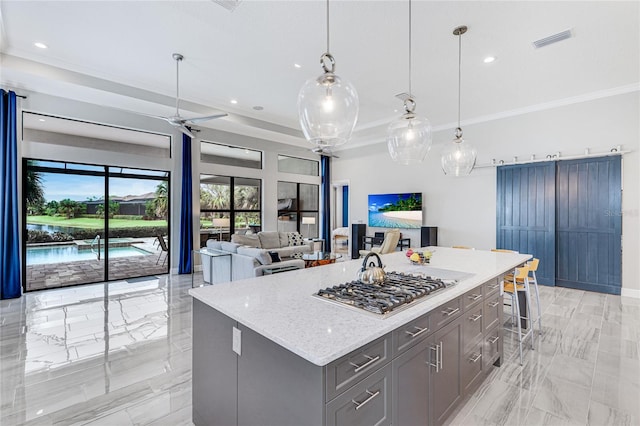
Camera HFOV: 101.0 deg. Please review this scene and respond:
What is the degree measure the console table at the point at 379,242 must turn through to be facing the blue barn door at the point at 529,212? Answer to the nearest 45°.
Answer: approximately 90° to its left

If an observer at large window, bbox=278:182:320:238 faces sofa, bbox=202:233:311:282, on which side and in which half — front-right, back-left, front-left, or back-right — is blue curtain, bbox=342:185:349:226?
back-left

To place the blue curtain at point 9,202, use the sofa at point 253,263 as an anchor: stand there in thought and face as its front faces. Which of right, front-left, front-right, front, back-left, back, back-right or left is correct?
back-left

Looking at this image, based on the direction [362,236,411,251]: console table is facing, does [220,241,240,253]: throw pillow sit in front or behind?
in front

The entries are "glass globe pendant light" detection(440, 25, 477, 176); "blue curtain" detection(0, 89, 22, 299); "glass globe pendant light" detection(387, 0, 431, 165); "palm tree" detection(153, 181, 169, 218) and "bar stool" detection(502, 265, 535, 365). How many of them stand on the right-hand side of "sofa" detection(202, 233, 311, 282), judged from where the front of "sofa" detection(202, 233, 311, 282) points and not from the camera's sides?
3

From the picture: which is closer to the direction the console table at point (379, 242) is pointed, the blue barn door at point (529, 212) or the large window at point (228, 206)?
the large window

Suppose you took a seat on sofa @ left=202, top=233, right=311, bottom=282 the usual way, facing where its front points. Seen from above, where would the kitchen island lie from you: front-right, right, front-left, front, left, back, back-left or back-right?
back-right

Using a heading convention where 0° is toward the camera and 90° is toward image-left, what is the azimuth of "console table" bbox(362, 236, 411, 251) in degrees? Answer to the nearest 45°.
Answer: approximately 45°

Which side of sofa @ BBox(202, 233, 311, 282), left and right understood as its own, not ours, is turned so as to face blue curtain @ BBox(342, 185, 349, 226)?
front

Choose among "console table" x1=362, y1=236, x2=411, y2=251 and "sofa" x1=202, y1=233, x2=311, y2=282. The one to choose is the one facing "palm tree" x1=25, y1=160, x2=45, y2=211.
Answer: the console table

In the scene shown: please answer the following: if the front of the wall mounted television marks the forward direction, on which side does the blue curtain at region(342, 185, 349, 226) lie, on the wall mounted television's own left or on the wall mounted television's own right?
on the wall mounted television's own right

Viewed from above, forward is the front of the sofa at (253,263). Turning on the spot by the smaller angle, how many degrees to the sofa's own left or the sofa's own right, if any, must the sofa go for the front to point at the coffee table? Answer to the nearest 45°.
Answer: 0° — it already faces it

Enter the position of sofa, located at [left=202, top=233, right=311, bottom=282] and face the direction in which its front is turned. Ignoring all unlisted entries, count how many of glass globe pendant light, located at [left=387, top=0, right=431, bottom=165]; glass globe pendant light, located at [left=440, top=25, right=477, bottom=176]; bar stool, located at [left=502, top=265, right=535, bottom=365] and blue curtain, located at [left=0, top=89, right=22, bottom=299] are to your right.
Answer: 3

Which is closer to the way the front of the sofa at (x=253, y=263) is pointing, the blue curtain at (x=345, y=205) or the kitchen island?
the blue curtain

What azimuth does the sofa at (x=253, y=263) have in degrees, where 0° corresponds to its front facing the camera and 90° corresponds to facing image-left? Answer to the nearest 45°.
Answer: approximately 225°

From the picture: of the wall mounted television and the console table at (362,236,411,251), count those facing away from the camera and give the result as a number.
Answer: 0

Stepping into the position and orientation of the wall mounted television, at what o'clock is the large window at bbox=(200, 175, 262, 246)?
The large window is roughly at 1 o'clock from the wall mounted television.

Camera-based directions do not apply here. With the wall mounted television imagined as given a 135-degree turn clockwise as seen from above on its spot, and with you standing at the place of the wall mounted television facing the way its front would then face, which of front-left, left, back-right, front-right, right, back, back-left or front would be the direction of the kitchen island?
back

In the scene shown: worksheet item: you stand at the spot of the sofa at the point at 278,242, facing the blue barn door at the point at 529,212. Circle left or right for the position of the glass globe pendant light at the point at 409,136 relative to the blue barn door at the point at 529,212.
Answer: right
